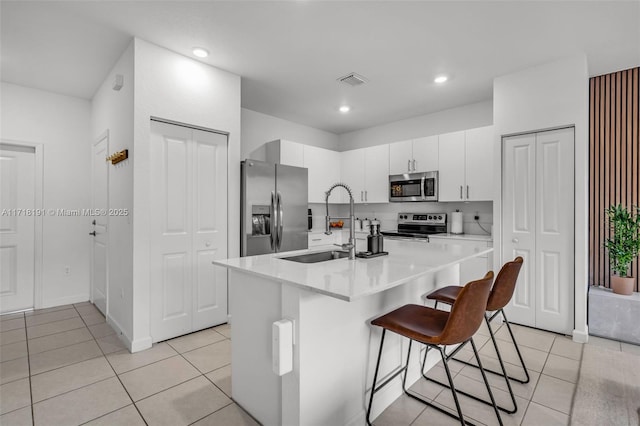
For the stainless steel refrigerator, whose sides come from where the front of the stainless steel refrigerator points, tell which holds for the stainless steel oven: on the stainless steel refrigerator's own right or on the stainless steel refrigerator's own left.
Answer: on the stainless steel refrigerator's own left

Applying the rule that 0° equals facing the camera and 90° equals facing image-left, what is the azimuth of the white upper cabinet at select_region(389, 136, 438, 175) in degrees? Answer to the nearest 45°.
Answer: approximately 45°

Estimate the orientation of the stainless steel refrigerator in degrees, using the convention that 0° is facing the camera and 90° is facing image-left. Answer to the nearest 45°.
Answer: approximately 315°

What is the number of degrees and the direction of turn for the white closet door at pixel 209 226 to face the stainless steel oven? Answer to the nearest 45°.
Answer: approximately 45° to its left

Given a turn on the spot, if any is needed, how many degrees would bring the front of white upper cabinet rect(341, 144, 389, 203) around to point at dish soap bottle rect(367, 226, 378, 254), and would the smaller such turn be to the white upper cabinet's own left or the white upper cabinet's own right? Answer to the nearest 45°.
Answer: approximately 45° to the white upper cabinet's own left
